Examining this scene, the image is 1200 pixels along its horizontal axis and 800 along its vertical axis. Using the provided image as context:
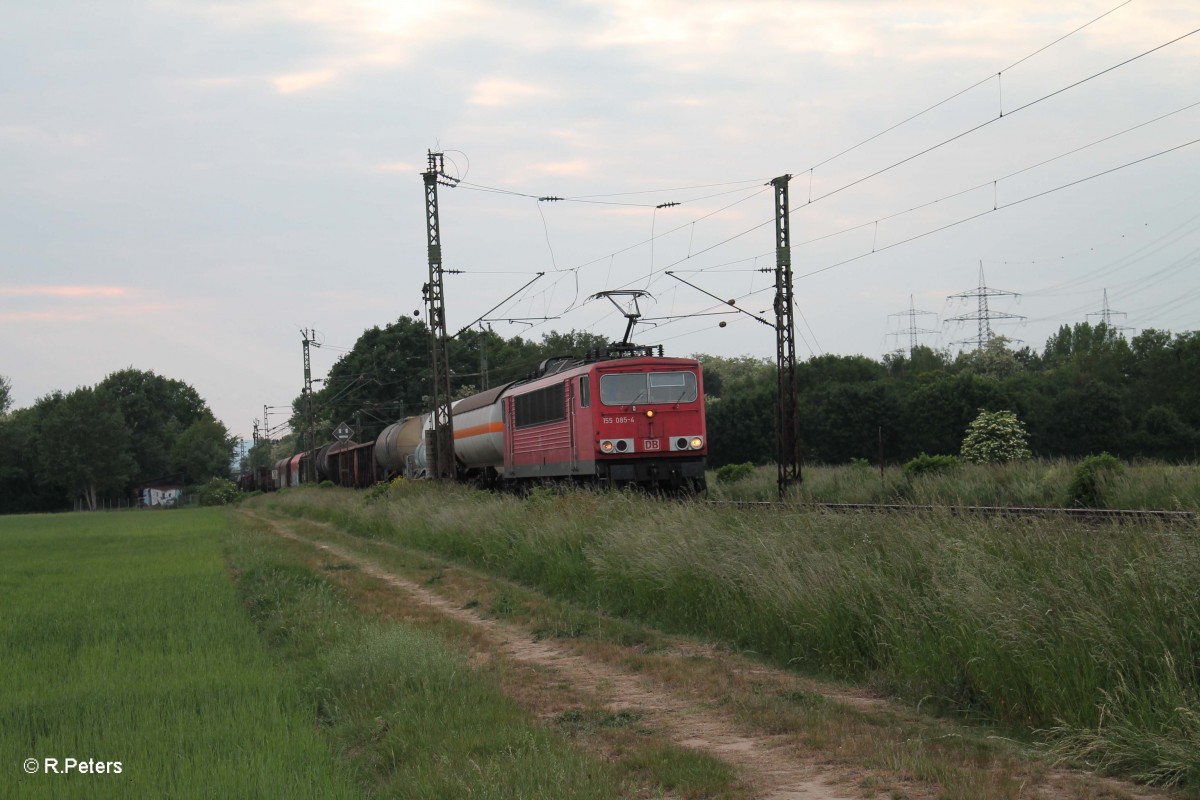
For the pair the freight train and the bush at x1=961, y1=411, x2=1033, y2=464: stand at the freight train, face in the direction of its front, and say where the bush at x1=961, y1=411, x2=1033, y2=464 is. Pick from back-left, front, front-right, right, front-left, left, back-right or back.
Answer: left

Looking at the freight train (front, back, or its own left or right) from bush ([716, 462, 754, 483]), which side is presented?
left

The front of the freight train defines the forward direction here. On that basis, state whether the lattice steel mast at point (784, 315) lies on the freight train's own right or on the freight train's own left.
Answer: on the freight train's own left

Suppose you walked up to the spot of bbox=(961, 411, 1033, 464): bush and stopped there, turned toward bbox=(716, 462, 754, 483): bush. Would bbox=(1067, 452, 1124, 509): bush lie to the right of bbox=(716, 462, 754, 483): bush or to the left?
left

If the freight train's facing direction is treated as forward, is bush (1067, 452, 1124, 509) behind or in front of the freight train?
in front

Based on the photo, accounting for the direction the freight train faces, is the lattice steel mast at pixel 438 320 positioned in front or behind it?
behind

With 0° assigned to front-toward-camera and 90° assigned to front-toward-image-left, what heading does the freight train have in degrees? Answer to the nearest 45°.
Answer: approximately 315°

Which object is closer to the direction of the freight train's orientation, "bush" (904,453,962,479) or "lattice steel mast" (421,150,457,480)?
the bush
